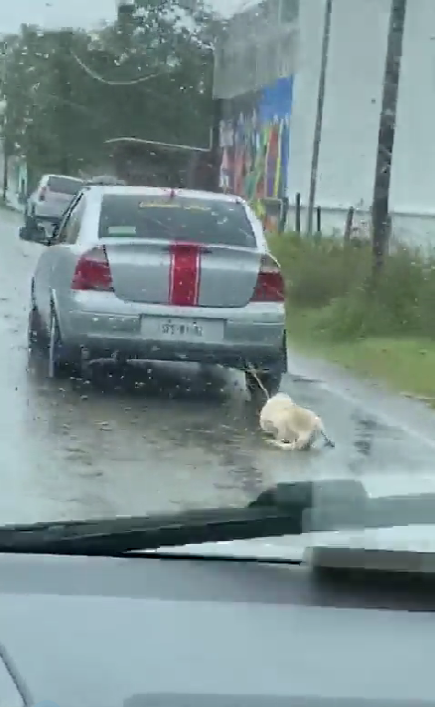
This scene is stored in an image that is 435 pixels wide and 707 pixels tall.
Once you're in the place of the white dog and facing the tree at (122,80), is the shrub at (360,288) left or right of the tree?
right

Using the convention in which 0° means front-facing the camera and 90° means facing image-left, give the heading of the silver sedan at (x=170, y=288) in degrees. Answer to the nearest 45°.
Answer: approximately 180°

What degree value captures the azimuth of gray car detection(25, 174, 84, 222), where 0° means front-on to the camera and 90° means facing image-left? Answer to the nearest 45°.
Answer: approximately 180°

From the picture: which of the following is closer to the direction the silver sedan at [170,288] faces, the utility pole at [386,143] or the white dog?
the utility pole

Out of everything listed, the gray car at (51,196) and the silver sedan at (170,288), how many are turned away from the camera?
2

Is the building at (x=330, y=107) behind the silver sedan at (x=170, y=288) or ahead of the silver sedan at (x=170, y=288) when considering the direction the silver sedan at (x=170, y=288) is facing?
ahead

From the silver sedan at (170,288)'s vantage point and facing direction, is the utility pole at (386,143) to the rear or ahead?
ahead

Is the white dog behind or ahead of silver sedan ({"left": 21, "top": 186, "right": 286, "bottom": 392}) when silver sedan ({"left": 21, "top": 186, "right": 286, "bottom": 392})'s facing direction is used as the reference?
behind
